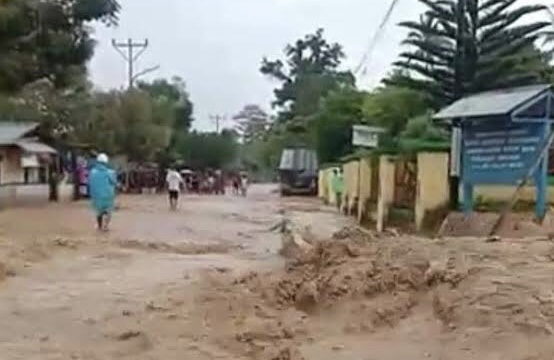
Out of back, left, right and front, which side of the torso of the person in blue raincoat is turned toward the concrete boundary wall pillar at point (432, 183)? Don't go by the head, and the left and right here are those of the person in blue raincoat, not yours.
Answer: right

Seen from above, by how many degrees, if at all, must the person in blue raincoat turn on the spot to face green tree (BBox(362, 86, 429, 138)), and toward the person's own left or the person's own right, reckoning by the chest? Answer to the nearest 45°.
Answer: approximately 45° to the person's own right

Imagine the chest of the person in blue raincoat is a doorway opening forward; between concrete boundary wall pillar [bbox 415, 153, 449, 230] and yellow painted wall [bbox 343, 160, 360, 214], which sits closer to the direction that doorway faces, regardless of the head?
the yellow painted wall

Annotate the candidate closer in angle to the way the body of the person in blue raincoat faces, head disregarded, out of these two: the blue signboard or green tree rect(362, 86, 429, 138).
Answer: the green tree

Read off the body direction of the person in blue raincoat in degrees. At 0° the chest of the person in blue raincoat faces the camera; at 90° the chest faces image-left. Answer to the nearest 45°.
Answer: approximately 180°
